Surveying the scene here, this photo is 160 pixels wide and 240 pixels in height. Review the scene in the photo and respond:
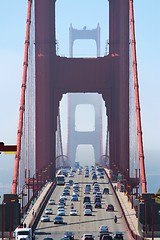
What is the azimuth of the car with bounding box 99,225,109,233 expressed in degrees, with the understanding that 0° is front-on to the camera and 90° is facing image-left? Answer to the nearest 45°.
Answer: approximately 180°

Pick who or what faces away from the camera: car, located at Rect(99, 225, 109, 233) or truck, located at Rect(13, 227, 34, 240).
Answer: the car

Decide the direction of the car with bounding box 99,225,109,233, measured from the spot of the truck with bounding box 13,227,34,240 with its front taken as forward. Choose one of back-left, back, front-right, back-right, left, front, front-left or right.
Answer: back-left

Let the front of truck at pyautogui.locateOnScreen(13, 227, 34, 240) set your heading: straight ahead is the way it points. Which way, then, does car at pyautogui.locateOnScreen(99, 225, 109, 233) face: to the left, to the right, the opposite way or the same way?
the opposite way

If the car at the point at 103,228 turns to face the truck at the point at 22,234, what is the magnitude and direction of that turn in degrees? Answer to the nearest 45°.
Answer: approximately 135° to its left

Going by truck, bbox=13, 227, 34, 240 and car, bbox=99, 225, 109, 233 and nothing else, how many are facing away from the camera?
1

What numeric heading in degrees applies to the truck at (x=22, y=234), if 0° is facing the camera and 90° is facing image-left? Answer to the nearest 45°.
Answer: approximately 0°
